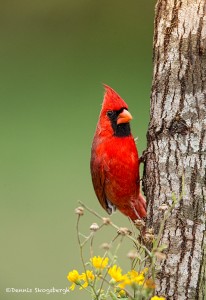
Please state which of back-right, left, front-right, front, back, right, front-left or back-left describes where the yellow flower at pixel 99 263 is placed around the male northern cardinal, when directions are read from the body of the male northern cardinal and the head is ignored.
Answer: front-right
